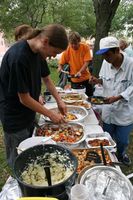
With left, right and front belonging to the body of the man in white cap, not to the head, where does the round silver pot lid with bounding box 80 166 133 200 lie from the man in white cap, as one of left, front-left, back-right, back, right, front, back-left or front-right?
front-left

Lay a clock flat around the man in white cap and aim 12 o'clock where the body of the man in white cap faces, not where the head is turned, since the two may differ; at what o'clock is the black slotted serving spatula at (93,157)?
The black slotted serving spatula is roughly at 11 o'clock from the man in white cap.

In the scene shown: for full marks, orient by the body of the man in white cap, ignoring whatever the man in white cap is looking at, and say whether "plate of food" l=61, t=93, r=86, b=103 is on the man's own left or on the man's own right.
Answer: on the man's own right

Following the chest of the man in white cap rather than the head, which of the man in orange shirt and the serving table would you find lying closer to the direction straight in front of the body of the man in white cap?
the serving table

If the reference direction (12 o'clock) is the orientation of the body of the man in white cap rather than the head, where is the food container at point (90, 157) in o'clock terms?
The food container is roughly at 11 o'clock from the man in white cap.

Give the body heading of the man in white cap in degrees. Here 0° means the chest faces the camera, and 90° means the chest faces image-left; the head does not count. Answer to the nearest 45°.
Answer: approximately 45°

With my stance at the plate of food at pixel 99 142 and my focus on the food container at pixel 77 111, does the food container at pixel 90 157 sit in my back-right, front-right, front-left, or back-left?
back-left

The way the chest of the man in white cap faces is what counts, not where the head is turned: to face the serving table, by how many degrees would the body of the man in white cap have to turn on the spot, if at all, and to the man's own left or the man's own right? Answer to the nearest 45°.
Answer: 0° — they already face it

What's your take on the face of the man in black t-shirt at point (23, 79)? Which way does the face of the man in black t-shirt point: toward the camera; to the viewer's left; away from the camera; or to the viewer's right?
to the viewer's right
